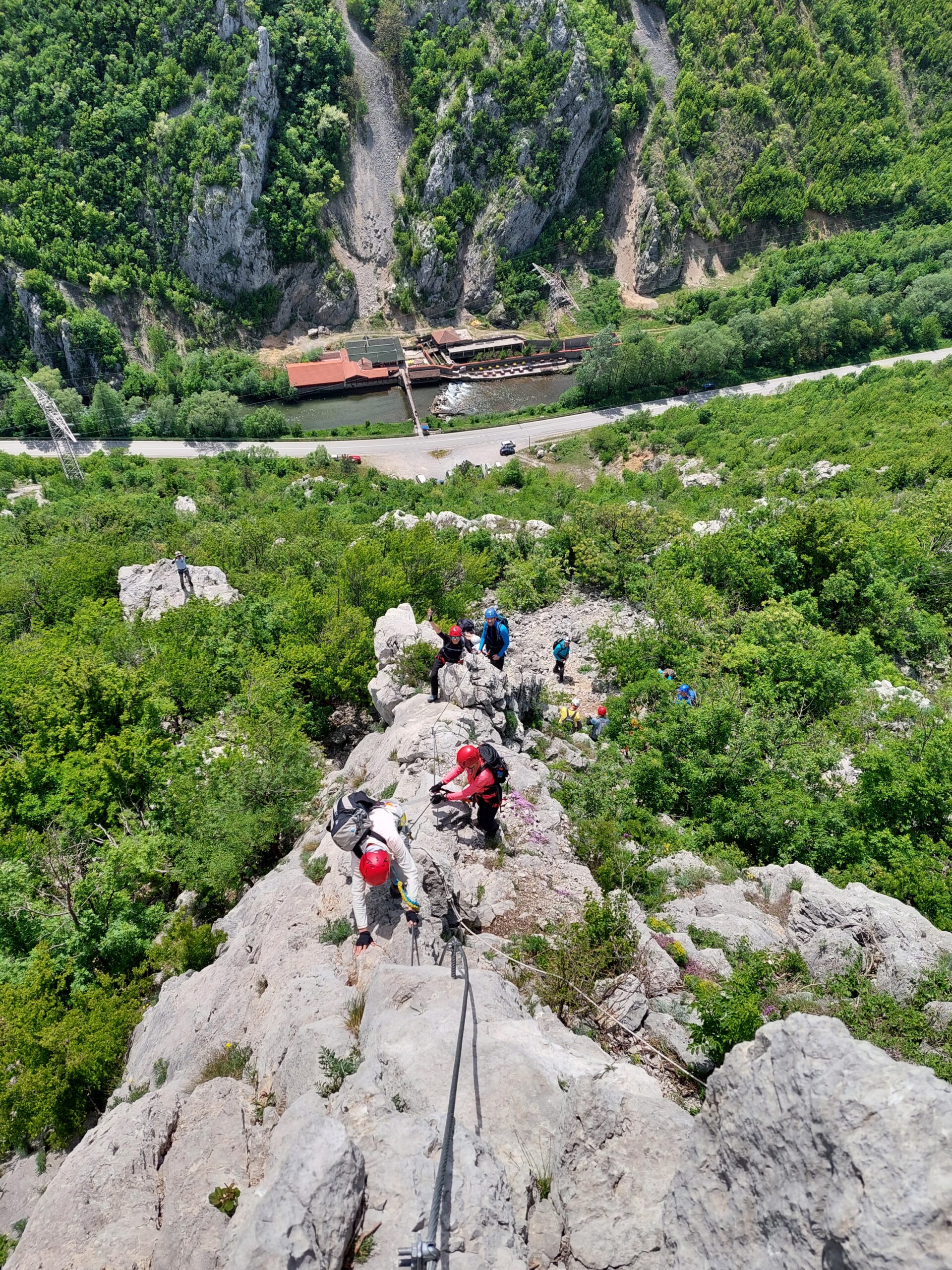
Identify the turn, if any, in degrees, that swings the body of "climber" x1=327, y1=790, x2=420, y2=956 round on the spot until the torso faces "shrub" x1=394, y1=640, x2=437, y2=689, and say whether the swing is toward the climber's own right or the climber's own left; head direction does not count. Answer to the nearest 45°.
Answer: approximately 180°

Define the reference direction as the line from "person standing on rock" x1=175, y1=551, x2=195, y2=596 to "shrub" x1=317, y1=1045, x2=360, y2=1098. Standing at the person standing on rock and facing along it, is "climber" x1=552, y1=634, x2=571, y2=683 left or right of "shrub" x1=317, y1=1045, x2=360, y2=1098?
left

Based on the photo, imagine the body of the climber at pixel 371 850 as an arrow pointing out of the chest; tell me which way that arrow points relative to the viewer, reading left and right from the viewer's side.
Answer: facing the viewer

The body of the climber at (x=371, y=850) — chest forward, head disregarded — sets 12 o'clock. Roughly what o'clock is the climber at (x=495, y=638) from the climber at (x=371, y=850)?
the climber at (x=495, y=638) is roughly at 7 o'clock from the climber at (x=371, y=850).

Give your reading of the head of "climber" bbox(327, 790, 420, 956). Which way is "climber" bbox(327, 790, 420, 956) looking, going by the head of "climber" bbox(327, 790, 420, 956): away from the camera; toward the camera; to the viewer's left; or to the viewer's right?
toward the camera

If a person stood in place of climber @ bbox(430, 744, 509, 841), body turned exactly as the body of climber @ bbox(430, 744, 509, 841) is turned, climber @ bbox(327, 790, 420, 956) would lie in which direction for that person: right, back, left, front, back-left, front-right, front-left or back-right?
front

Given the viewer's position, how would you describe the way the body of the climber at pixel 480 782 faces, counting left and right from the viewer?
facing the viewer and to the left of the viewer

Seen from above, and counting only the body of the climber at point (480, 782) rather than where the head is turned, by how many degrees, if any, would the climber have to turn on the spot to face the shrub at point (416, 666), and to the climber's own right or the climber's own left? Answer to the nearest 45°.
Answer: approximately 135° to the climber's own right

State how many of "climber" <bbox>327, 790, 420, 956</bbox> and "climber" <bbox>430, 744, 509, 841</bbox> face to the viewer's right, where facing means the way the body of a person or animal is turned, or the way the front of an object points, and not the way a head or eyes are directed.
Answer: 0

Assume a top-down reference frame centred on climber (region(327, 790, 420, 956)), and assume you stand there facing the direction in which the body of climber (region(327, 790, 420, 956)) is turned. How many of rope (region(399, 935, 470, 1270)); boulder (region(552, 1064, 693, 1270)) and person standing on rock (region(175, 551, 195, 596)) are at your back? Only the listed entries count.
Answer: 1

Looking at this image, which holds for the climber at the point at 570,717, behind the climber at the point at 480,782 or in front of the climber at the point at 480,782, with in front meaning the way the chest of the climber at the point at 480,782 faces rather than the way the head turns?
behind

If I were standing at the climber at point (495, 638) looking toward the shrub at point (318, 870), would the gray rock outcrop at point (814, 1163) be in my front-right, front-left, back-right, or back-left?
front-left

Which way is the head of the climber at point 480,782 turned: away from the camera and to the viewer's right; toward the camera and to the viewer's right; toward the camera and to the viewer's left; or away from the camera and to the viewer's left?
toward the camera and to the viewer's left

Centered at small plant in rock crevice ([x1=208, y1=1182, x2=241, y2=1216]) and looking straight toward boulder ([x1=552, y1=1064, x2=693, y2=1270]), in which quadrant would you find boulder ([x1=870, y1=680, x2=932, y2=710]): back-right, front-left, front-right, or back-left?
front-left
